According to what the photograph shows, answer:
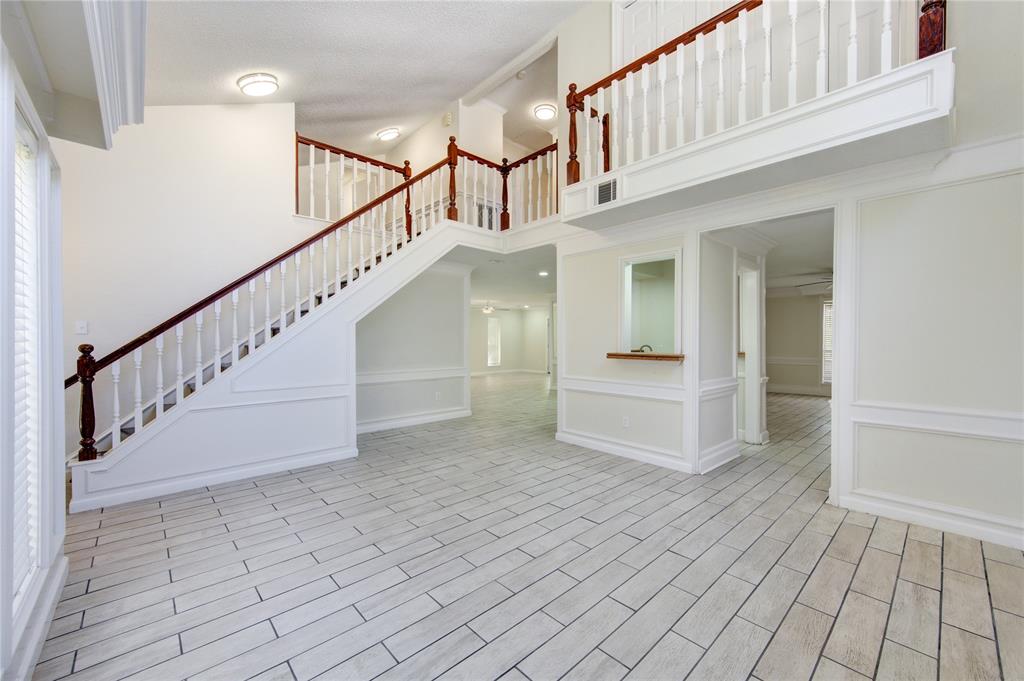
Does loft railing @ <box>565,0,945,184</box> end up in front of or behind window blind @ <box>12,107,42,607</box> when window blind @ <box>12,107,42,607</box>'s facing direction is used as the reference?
in front

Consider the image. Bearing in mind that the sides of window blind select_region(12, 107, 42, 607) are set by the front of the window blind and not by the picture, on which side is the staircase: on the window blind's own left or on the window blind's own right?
on the window blind's own left

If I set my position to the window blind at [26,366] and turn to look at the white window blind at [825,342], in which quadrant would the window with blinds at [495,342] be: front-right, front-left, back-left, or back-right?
front-left

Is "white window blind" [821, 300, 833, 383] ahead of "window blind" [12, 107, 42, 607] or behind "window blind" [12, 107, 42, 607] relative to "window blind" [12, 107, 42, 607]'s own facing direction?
ahead

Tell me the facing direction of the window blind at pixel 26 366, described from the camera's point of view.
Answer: facing to the right of the viewer

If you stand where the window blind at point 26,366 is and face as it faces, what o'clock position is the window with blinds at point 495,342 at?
The window with blinds is roughly at 11 o'clock from the window blind.

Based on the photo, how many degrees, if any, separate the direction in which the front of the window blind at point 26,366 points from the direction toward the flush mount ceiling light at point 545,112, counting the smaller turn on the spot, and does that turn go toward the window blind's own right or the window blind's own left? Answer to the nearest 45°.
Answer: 0° — it already faces it
